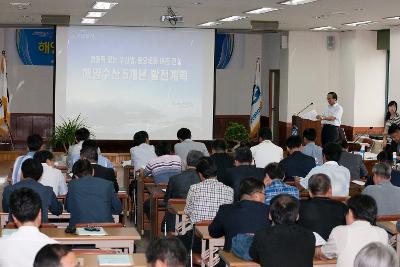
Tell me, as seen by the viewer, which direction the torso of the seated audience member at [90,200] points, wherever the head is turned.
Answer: away from the camera

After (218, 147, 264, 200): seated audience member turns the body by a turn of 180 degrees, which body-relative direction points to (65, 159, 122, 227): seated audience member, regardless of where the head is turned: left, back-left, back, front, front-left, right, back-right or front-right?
front-right

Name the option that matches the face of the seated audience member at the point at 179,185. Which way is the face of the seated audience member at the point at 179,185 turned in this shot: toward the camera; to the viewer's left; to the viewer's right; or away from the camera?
away from the camera

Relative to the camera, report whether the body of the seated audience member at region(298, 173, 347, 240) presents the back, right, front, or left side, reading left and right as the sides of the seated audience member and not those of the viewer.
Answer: back

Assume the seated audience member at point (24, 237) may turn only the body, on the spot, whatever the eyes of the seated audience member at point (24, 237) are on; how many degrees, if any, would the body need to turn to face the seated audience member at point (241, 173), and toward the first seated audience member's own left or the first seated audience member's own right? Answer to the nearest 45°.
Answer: approximately 45° to the first seated audience member's own right

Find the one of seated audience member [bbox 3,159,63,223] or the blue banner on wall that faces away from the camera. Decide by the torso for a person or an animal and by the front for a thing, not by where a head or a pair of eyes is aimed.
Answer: the seated audience member

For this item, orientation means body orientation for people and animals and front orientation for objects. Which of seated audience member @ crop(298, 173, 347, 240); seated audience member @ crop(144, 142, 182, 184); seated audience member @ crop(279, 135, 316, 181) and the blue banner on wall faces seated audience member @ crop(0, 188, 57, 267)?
the blue banner on wall

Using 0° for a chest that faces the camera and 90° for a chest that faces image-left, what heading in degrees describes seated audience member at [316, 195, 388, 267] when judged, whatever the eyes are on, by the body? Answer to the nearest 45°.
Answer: approximately 135°

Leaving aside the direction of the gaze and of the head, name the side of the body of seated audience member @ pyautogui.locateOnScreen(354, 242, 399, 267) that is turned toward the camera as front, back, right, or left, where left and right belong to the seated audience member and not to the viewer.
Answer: back

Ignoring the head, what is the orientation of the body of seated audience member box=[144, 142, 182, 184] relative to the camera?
away from the camera

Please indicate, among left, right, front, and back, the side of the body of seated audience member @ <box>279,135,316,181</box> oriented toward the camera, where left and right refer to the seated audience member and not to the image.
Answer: back

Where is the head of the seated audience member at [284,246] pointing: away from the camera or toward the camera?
away from the camera

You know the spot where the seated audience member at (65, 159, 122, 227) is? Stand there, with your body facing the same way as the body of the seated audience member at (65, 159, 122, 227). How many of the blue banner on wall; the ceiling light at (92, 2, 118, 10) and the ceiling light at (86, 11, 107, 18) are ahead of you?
3

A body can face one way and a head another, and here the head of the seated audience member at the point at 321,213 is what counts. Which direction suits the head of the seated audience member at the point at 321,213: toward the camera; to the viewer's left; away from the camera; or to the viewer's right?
away from the camera

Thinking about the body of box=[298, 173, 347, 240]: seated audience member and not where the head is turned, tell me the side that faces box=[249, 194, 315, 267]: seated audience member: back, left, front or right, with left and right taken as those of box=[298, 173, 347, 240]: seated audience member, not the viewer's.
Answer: back
